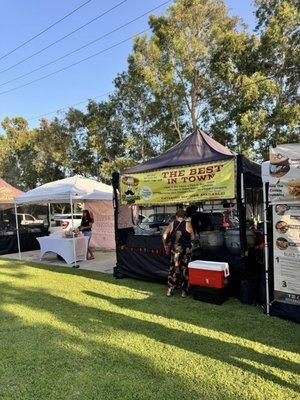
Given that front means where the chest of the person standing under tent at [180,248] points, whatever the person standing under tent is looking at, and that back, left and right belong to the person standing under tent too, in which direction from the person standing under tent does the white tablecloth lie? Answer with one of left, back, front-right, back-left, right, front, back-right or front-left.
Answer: front-left

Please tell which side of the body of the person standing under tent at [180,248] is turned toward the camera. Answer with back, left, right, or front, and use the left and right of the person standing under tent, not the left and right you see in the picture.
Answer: back

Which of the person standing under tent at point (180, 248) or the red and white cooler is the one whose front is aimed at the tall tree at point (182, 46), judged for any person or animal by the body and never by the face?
the person standing under tent

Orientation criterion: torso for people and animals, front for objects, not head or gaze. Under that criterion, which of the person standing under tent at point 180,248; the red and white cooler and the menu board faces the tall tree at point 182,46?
the person standing under tent

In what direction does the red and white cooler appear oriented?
toward the camera

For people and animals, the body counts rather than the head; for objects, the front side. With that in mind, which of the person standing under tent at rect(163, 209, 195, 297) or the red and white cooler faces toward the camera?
the red and white cooler

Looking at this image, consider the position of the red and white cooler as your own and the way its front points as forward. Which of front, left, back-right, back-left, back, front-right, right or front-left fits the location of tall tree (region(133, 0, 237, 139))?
back

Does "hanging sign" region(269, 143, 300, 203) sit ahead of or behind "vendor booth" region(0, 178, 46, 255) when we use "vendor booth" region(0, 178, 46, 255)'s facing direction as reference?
ahead

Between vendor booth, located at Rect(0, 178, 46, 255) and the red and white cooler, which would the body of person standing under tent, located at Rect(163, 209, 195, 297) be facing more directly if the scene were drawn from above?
the vendor booth

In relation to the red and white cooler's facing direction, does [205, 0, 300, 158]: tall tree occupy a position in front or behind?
behind

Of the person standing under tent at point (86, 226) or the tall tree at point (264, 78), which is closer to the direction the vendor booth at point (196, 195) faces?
the person standing under tent

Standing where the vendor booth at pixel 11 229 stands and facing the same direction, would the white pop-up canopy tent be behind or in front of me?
in front

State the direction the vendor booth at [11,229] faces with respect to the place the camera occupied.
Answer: facing the viewer and to the right of the viewer

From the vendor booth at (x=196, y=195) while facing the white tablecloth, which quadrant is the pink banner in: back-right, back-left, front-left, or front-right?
front-right

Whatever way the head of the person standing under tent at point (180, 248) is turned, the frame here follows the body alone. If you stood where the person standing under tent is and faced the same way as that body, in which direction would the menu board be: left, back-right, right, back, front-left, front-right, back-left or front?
back-right

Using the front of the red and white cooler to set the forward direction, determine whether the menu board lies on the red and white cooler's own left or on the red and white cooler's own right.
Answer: on the red and white cooler's own left

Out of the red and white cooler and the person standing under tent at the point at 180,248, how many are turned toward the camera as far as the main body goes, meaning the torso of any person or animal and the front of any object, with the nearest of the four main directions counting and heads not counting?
1

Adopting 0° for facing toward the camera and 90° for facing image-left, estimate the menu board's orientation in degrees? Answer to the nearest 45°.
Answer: approximately 45°

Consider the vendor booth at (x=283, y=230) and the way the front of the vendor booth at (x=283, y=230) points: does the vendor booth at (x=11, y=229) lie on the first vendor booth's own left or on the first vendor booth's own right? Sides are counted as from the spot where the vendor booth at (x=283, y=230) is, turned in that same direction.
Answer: on the first vendor booth's own right

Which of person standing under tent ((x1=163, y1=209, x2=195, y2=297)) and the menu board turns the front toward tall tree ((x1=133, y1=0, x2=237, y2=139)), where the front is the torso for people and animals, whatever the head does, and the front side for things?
the person standing under tent
